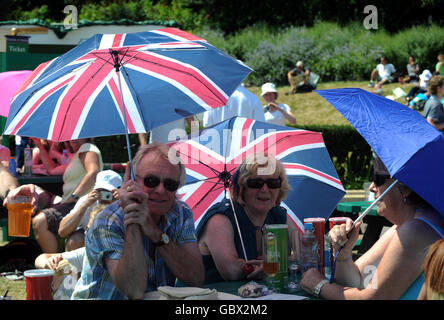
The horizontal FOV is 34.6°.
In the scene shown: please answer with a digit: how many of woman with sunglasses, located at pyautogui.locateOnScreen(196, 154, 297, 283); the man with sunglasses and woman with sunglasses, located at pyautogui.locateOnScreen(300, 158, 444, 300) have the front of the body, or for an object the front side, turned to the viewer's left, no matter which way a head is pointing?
1

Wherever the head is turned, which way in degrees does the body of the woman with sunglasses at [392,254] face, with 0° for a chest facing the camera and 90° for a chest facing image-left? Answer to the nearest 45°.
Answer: approximately 90°

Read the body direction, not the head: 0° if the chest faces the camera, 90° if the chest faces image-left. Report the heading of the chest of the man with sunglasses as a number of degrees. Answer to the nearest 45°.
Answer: approximately 315°

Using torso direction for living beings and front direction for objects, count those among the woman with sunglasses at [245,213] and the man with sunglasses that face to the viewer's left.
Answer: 0

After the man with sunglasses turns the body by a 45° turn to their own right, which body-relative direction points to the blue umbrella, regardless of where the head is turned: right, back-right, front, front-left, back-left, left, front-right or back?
left

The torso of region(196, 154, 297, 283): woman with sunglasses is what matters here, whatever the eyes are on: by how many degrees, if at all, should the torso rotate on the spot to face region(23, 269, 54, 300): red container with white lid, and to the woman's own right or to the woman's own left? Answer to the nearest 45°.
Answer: approximately 90° to the woman's own right

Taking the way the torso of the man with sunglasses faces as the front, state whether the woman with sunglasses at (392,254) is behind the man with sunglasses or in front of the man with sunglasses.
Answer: in front

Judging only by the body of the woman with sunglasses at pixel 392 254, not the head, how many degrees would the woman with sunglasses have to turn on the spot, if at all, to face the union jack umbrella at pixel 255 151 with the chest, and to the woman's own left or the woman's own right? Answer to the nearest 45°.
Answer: approximately 45° to the woman's own right

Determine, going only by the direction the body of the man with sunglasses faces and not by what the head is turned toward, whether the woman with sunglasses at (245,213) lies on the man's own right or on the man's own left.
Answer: on the man's own left

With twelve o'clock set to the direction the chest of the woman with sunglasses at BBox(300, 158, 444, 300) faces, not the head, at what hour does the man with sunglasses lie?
The man with sunglasses is roughly at 12 o'clock from the woman with sunglasses.

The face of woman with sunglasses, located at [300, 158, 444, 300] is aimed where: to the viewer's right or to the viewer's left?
to the viewer's left
